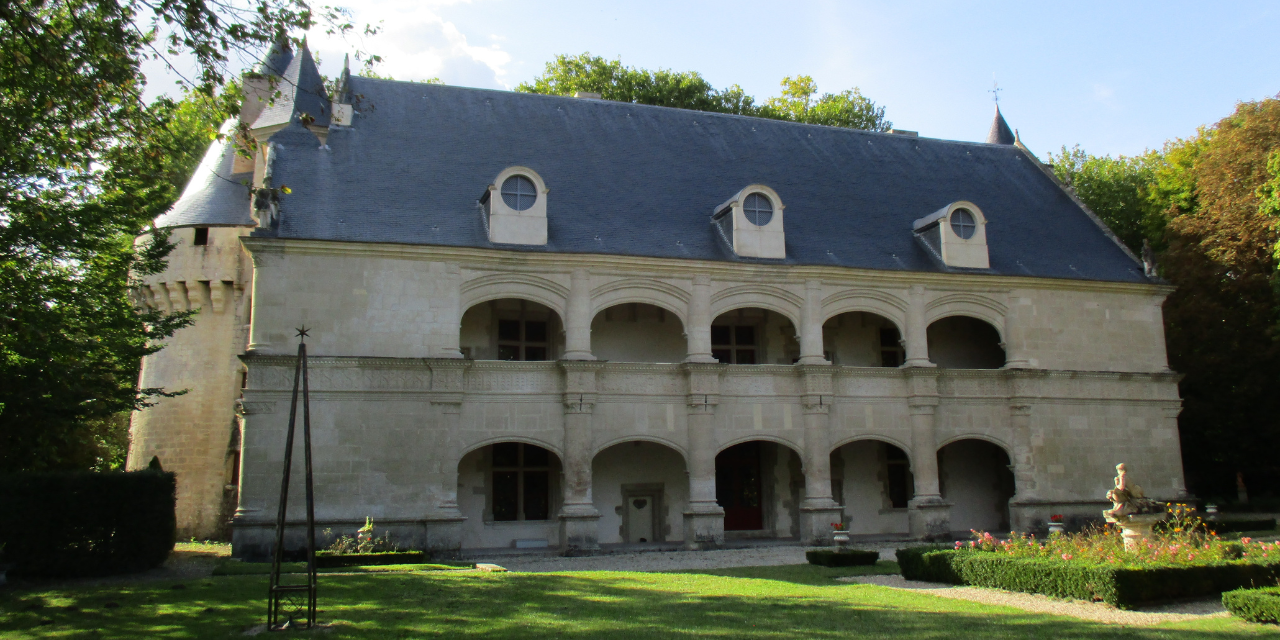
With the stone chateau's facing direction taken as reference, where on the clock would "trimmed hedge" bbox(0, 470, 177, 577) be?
The trimmed hedge is roughly at 2 o'clock from the stone chateau.

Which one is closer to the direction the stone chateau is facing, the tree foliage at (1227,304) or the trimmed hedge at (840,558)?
the trimmed hedge

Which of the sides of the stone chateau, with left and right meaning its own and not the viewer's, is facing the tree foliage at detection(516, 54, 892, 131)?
back

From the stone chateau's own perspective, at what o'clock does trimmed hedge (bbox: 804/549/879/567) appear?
The trimmed hedge is roughly at 11 o'clock from the stone chateau.

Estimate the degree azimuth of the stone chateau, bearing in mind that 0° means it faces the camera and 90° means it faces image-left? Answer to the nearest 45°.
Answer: approximately 0°

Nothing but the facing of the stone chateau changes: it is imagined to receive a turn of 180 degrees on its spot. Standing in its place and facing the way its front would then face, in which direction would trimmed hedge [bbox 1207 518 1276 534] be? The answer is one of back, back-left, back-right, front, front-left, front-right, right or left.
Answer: right

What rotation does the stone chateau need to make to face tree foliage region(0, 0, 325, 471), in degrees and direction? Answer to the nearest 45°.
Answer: approximately 45° to its right

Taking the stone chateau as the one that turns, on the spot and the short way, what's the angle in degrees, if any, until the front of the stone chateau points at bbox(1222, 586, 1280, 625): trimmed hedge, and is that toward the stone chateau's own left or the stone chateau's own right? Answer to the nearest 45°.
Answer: approximately 45° to the stone chateau's own left
